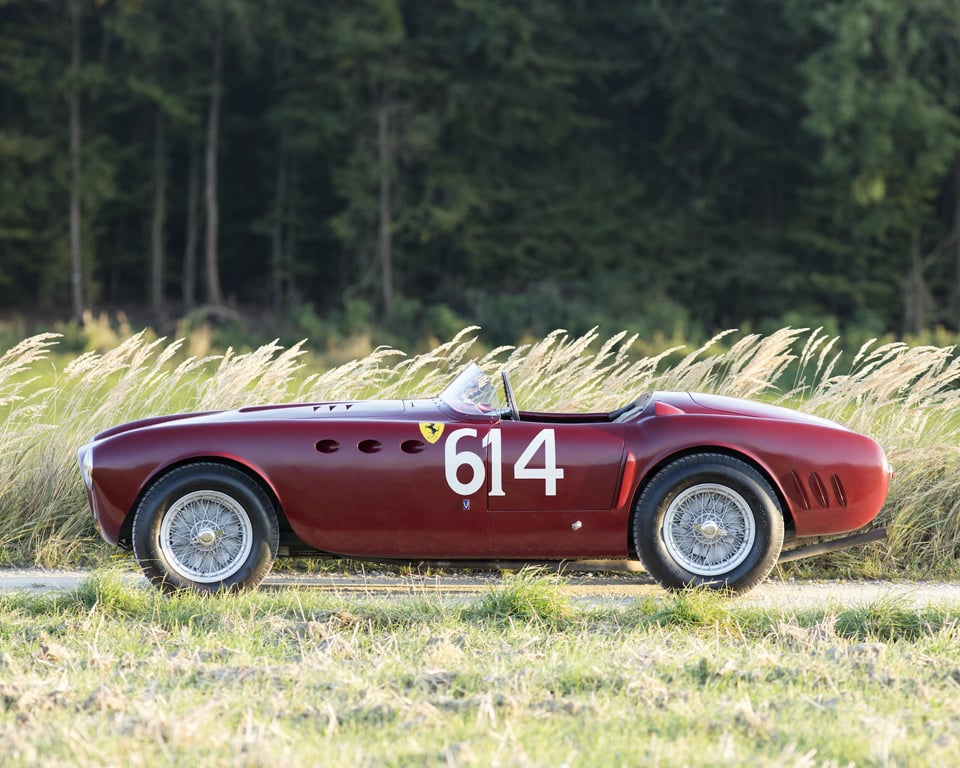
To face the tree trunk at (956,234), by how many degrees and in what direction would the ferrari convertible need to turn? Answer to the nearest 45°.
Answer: approximately 90° to its right

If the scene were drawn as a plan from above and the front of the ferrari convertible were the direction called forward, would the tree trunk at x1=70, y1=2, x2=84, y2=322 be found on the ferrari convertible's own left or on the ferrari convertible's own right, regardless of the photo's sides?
on the ferrari convertible's own right

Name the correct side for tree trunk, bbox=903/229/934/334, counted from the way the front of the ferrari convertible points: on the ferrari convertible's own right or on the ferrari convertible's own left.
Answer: on the ferrari convertible's own right

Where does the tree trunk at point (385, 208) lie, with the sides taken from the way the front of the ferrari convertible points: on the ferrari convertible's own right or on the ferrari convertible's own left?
on the ferrari convertible's own right

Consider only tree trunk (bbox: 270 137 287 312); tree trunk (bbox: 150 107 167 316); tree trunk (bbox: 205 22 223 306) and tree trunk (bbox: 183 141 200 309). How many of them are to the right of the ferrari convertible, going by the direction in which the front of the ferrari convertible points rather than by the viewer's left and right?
4

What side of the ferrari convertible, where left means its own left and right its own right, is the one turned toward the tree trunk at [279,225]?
right

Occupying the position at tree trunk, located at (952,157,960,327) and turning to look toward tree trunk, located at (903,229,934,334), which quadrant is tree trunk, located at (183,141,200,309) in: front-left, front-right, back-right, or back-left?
front-right

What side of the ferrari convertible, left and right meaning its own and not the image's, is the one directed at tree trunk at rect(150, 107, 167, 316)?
right

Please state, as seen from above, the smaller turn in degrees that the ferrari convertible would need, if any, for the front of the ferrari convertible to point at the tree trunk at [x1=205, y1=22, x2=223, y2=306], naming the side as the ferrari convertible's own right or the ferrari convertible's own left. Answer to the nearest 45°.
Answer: approximately 90° to the ferrari convertible's own right

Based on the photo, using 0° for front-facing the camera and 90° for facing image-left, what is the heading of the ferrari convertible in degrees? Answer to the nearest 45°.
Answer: approximately 90°

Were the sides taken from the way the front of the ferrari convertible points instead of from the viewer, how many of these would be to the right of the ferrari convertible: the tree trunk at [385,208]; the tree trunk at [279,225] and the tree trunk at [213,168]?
3

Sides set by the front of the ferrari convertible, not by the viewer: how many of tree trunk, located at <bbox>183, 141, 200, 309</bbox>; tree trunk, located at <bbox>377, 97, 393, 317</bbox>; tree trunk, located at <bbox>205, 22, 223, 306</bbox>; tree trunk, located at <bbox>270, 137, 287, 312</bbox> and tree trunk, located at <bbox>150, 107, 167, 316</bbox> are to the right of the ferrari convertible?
5
